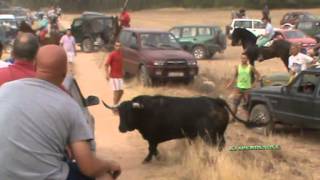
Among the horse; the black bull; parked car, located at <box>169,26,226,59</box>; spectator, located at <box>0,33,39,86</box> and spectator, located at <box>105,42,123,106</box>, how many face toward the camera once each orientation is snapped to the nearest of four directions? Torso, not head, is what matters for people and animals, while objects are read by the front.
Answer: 1

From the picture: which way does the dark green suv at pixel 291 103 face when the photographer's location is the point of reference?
facing to the left of the viewer

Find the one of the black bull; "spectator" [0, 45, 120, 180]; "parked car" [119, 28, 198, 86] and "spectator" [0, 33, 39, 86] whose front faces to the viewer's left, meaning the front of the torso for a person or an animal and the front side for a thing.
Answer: the black bull

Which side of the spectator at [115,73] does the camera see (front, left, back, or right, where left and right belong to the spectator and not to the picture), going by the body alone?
front

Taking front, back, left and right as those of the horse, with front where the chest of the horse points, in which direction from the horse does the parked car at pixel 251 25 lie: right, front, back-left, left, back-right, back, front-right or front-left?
right

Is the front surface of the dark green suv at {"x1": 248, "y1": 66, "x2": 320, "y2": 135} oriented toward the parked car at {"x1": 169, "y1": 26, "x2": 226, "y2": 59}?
no

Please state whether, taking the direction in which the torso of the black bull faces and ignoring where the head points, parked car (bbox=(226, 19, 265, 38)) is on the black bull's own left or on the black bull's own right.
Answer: on the black bull's own right

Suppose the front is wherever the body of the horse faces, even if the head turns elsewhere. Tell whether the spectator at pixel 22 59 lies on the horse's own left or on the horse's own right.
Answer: on the horse's own left

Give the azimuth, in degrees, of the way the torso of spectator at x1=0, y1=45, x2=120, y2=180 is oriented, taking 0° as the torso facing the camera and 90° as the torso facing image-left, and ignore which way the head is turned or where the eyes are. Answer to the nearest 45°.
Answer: approximately 225°

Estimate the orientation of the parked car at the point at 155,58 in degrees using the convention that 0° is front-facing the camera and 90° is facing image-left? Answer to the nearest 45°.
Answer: approximately 315°

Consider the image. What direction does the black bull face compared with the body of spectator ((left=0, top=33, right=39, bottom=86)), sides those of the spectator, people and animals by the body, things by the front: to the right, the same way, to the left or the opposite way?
to the left

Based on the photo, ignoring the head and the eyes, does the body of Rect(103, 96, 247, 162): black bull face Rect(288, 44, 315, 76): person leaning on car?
no

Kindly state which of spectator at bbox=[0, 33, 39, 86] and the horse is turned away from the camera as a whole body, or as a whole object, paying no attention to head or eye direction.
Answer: the spectator

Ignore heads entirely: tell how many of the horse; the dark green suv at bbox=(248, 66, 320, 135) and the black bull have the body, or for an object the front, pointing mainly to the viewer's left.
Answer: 3

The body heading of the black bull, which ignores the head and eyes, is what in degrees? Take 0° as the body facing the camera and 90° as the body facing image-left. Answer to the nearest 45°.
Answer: approximately 90°

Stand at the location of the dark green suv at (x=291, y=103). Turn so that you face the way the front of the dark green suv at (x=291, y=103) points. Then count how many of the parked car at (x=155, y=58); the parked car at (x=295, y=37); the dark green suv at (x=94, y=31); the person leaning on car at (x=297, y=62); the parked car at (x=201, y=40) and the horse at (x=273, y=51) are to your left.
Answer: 0
